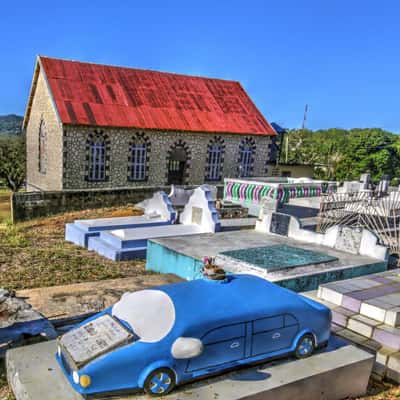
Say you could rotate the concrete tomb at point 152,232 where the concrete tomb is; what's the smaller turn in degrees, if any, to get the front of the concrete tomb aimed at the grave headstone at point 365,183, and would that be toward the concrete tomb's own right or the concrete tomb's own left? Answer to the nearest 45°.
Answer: approximately 180°

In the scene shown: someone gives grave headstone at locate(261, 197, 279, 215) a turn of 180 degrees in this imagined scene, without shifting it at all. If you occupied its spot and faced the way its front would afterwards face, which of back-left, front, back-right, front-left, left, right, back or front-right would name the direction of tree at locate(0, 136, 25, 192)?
left

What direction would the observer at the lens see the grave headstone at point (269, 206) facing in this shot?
facing the viewer and to the left of the viewer

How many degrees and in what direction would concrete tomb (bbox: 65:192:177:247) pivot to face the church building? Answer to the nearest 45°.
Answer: approximately 135° to its right

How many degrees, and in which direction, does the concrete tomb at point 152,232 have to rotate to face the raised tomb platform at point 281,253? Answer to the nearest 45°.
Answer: approximately 90° to its left

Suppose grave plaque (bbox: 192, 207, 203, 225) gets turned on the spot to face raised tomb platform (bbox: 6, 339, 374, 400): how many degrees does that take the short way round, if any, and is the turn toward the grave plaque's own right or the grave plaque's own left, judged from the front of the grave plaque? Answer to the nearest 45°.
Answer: approximately 45° to the grave plaque's own left

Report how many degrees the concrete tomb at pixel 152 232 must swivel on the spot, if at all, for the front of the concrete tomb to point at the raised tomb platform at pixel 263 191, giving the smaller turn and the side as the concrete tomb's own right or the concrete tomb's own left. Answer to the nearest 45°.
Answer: approximately 180°

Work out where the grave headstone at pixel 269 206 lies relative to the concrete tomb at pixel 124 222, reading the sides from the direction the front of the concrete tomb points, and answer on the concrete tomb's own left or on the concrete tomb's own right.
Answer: on the concrete tomb's own left

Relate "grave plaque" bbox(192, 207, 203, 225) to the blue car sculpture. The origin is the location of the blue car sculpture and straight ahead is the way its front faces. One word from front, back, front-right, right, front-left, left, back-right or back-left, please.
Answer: back-right

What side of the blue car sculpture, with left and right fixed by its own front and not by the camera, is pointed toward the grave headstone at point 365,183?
back
